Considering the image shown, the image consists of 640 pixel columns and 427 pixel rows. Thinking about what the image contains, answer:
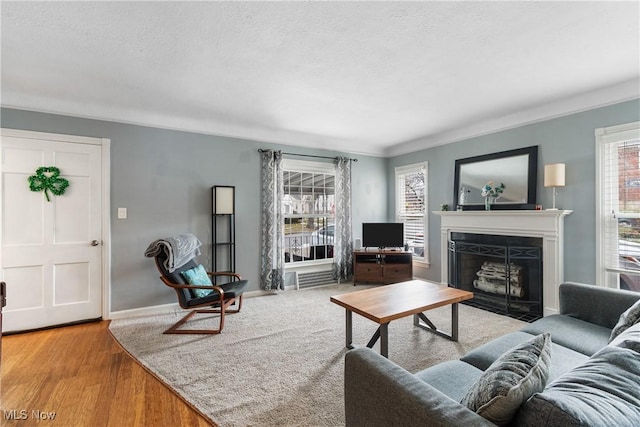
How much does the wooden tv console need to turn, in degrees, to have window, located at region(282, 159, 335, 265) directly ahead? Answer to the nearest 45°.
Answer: approximately 90° to its right

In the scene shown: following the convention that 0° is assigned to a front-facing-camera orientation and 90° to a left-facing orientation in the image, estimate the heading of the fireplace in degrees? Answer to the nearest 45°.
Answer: approximately 45°

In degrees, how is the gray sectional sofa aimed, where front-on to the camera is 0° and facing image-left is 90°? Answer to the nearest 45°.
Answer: approximately 135°

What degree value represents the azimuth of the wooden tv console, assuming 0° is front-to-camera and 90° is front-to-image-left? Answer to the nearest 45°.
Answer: approximately 0°

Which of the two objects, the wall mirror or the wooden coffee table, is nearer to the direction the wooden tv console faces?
the wooden coffee table

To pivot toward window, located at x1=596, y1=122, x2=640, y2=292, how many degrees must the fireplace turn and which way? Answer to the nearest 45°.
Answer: approximately 135° to its left

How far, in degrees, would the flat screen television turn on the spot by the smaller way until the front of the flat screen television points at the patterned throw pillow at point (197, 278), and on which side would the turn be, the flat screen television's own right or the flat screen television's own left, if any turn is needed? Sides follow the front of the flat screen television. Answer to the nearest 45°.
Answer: approximately 45° to the flat screen television's own right
